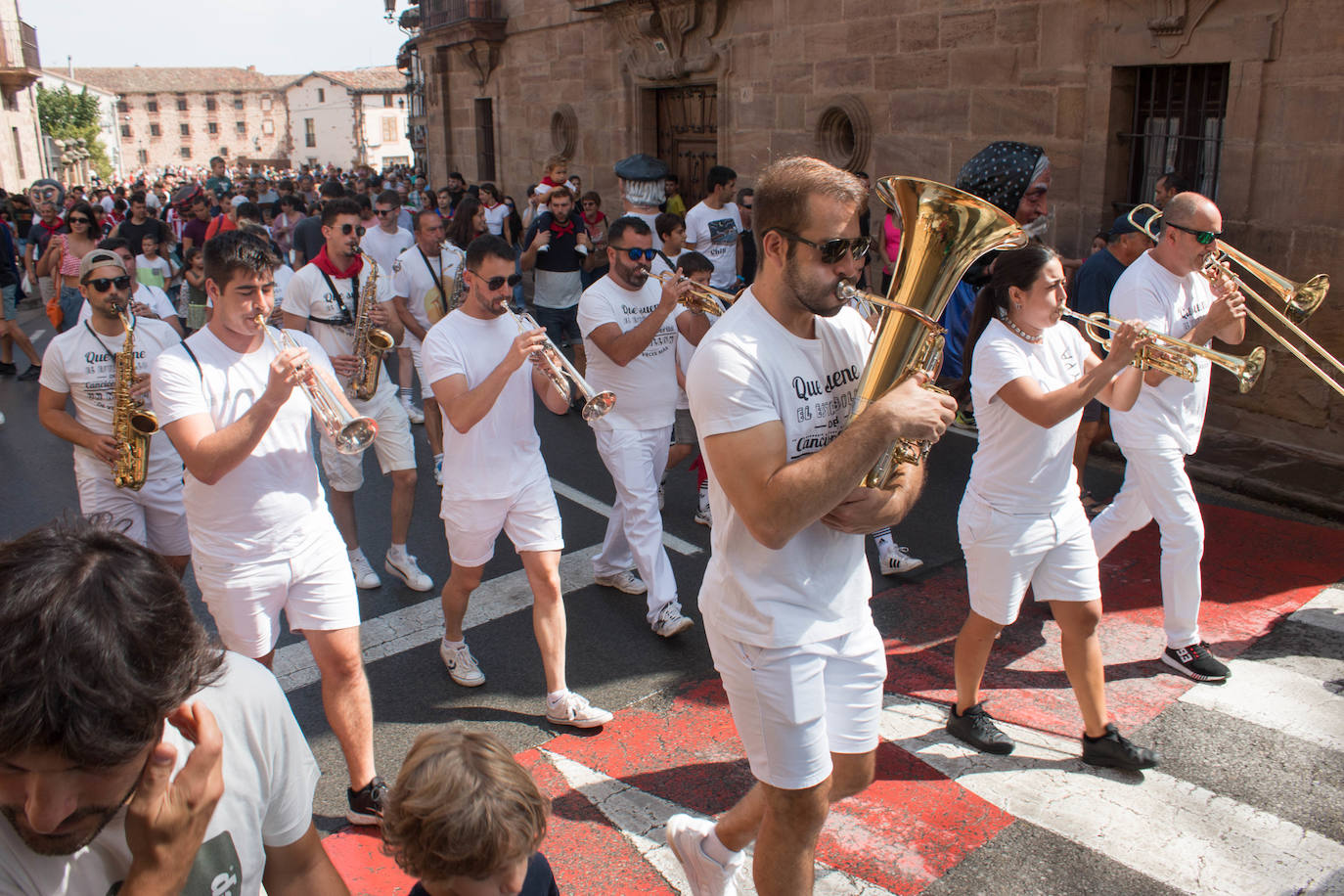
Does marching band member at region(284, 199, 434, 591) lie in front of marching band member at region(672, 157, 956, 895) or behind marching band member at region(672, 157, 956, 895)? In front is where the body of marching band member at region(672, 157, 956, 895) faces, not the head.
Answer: behind

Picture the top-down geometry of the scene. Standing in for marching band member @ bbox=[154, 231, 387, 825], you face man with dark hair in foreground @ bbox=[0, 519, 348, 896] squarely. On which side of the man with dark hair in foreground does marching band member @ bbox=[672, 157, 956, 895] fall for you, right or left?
left

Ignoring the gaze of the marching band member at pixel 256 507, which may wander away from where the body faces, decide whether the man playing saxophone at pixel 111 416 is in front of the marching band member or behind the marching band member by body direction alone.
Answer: behind

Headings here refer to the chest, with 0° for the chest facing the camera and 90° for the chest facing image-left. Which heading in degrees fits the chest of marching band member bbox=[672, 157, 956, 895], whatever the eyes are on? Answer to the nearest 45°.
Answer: approximately 315°

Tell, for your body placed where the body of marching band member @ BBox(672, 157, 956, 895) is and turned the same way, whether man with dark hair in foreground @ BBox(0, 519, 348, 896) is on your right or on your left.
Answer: on your right

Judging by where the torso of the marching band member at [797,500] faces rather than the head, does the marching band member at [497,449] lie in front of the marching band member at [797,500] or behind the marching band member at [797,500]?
behind

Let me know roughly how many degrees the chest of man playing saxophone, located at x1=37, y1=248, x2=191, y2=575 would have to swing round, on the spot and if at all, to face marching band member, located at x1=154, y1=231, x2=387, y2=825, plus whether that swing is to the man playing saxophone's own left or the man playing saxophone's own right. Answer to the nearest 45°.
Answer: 0° — they already face them
